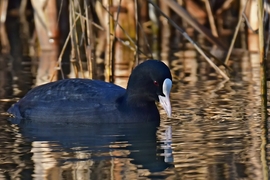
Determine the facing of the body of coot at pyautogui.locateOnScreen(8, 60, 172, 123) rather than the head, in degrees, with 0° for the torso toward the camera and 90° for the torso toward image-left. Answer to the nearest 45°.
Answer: approximately 270°

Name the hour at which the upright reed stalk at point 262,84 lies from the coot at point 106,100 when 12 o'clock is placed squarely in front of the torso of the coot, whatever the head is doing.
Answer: The upright reed stalk is roughly at 12 o'clock from the coot.
